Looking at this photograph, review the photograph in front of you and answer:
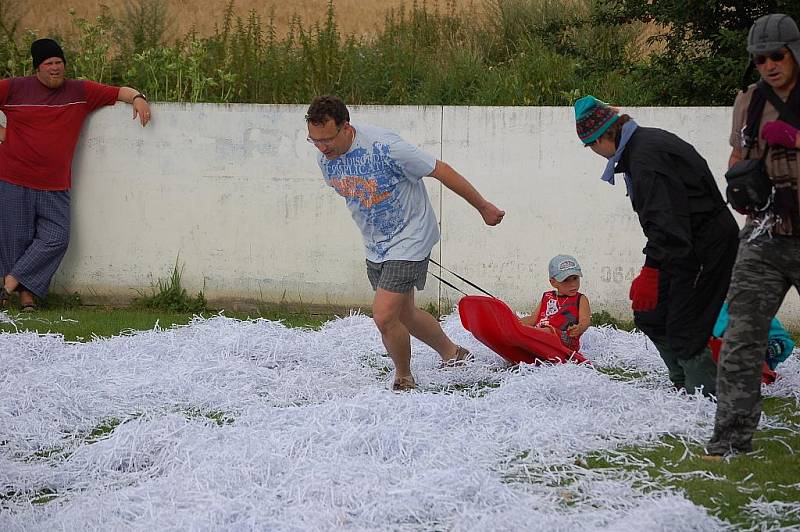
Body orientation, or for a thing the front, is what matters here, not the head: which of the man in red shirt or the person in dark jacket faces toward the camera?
the man in red shirt

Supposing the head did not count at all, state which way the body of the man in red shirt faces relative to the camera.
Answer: toward the camera

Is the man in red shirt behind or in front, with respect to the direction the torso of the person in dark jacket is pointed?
in front

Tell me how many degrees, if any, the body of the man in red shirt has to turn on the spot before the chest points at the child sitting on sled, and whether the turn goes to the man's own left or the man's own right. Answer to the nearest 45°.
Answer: approximately 45° to the man's own left

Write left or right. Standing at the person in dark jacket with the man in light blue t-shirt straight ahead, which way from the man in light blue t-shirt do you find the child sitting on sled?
right

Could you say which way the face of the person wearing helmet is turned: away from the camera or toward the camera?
toward the camera

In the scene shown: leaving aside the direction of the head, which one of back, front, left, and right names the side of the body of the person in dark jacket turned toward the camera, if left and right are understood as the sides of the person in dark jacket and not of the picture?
left

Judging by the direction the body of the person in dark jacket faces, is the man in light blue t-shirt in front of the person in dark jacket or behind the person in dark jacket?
in front

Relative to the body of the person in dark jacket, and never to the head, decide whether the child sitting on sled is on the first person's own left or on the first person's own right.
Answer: on the first person's own right

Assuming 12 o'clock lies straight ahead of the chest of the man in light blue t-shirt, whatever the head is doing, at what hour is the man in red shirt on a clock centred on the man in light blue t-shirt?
The man in red shirt is roughly at 3 o'clock from the man in light blue t-shirt.

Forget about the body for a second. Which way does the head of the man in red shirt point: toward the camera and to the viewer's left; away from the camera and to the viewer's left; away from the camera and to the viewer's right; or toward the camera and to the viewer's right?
toward the camera and to the viewer's right

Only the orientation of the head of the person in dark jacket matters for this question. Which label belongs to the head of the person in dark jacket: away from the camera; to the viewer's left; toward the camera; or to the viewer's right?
to the viewer's left

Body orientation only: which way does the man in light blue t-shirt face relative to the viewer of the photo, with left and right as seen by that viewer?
facing the viewer and to the left of the viewer

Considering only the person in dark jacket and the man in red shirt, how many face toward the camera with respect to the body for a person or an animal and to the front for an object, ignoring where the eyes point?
1
